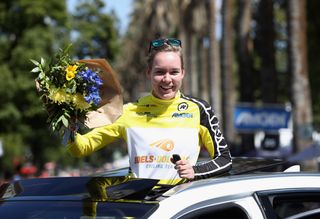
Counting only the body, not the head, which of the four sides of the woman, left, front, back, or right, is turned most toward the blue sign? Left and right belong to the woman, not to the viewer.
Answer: back

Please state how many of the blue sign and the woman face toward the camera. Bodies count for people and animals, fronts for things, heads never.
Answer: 2

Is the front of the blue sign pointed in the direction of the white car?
yes

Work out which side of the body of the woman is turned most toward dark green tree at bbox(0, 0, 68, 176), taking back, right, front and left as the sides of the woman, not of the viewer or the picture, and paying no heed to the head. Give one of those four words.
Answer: back

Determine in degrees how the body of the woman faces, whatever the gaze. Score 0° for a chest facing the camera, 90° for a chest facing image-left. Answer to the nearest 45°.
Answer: approximately 0°

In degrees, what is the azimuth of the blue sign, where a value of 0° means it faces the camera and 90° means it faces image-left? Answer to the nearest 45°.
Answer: approximately 0°
